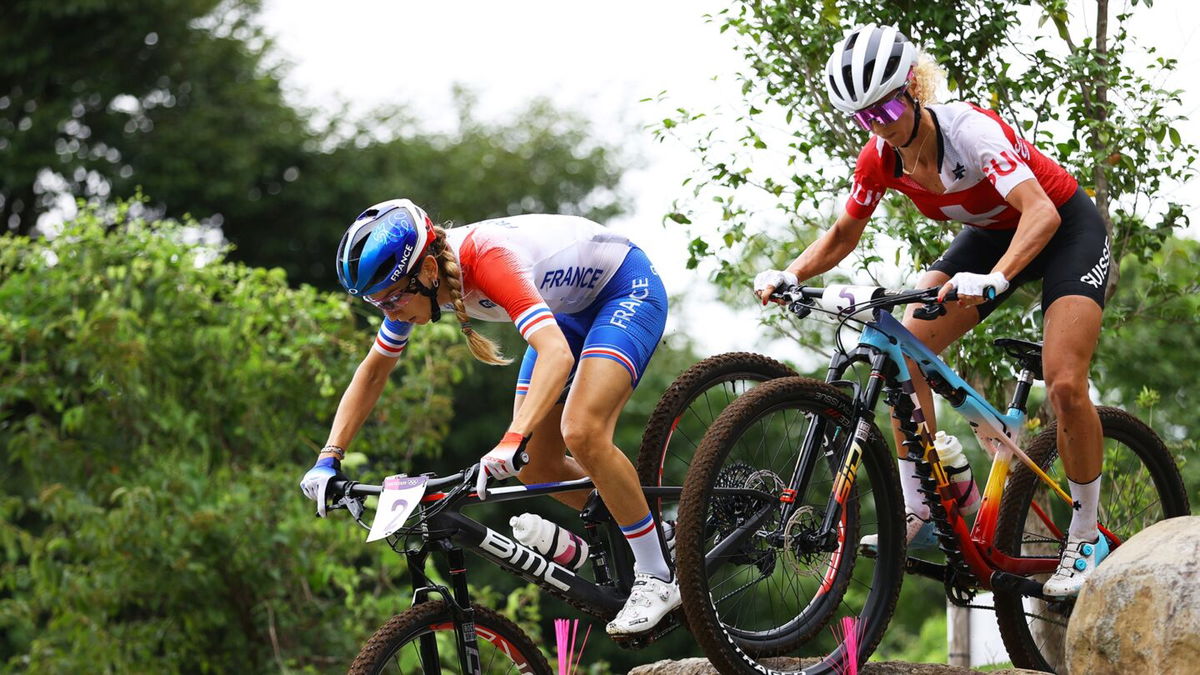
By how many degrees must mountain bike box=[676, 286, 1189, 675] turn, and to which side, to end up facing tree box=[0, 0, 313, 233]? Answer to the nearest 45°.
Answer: approximately 90° to its right

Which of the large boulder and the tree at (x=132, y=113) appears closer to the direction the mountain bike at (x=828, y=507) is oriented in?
the tree

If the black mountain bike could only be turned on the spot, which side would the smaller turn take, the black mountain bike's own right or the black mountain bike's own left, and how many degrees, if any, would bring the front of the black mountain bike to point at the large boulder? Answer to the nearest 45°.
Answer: approximately 135° to the black mountain bike's own left

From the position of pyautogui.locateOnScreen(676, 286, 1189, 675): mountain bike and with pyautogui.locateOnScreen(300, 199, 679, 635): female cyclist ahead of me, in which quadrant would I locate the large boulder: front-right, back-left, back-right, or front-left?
back-left

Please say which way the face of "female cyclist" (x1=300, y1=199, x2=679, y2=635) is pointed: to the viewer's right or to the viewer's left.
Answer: to the viewer's left

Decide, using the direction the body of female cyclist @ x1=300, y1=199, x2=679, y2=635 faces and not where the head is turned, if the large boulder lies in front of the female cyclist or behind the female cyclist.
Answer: behind

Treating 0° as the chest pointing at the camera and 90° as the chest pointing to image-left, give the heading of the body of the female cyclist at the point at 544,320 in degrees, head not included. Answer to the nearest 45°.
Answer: approximately 45°

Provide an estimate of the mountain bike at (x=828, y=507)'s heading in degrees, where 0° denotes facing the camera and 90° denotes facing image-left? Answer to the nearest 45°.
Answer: approximately 45°
